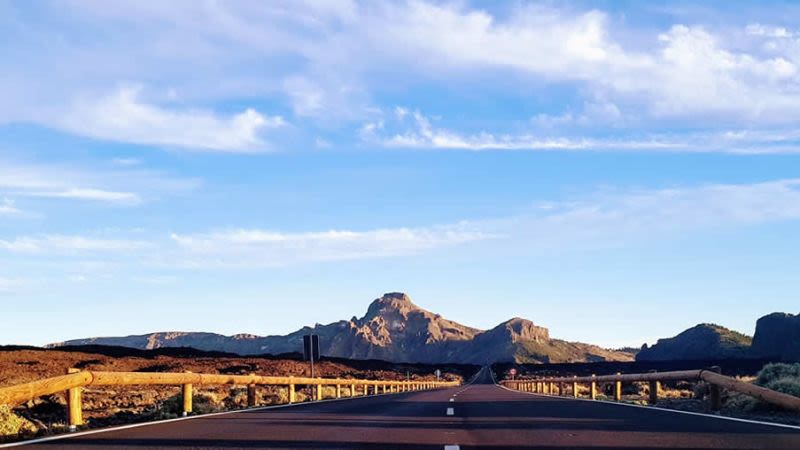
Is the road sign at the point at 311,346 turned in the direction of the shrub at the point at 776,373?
no

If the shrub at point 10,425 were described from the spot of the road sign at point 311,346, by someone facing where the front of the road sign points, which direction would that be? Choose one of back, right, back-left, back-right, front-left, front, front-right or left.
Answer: back

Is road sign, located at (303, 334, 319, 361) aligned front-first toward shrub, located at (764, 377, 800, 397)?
no

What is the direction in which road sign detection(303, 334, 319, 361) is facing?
away from the camera

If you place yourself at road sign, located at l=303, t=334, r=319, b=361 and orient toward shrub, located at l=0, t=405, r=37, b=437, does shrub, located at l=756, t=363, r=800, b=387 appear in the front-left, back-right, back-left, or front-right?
front-left

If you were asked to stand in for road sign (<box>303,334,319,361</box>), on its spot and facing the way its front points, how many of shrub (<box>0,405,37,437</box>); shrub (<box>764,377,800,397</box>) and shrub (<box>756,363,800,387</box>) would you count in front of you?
0

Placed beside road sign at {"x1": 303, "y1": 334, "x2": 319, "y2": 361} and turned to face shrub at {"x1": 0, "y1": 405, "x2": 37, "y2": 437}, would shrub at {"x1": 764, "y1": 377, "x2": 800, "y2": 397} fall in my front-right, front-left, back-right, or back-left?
front-left
